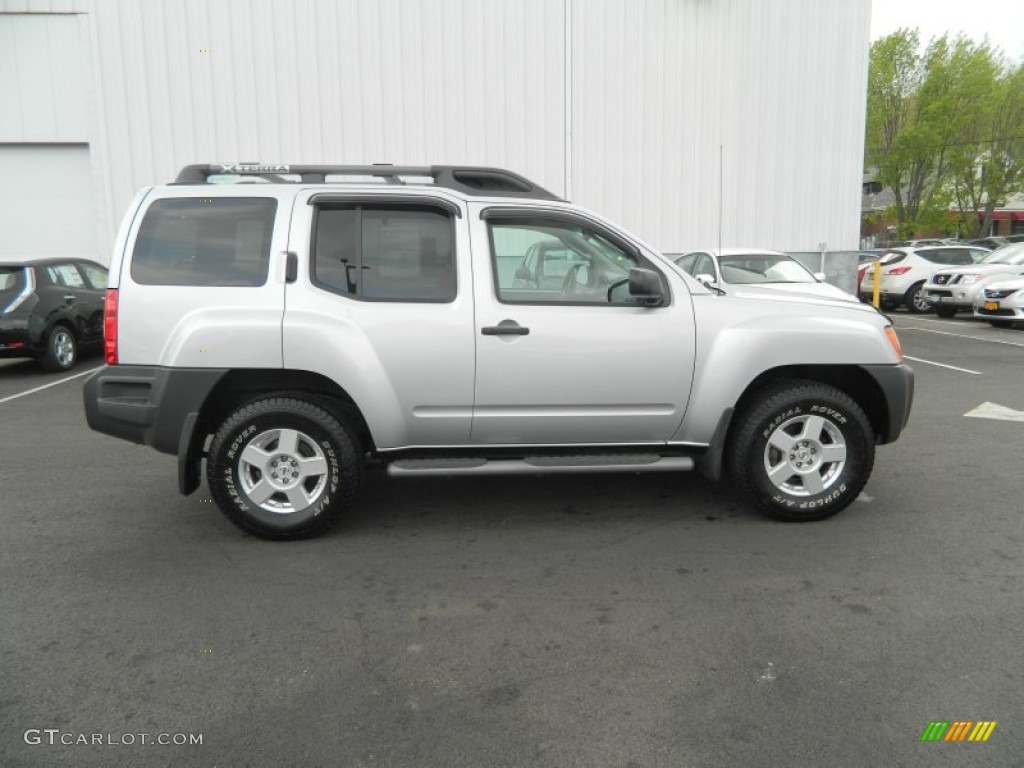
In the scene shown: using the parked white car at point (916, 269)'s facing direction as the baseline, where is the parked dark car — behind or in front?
behind

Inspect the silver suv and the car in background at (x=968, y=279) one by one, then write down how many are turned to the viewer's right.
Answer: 1

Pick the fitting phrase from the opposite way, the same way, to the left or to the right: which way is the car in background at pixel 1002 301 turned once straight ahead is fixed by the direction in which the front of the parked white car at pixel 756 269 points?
to the right

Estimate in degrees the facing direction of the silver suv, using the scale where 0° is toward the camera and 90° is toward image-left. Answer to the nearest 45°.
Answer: approximately 270°

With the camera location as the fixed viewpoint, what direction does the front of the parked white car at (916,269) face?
facing away from the viewer and to the right of the viewer

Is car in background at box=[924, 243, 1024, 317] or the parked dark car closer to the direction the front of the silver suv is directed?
the car in background

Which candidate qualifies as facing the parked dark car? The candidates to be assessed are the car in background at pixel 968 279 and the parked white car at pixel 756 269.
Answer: the car in background

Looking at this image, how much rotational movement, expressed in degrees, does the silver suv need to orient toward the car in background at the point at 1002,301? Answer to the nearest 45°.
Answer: approximately 45° to its left

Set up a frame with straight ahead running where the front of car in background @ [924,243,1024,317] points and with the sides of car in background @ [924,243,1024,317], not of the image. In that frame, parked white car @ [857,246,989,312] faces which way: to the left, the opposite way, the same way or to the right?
the opposite way
